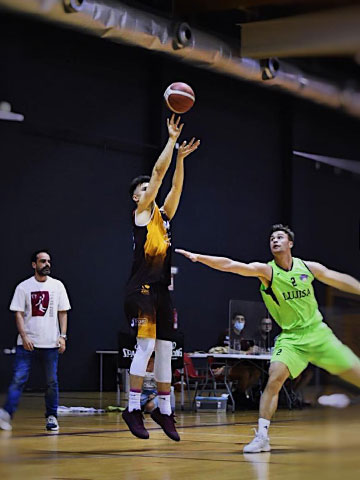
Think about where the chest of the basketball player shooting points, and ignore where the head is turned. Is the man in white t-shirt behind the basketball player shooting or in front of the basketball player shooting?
behind

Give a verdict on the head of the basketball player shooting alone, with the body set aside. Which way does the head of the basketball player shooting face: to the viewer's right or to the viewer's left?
to the viewer's right

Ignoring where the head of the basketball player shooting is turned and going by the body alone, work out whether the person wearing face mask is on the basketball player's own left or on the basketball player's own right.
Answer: on the basketball player's own left

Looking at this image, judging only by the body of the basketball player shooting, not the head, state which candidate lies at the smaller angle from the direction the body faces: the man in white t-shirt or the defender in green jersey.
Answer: the defender in green jersey
